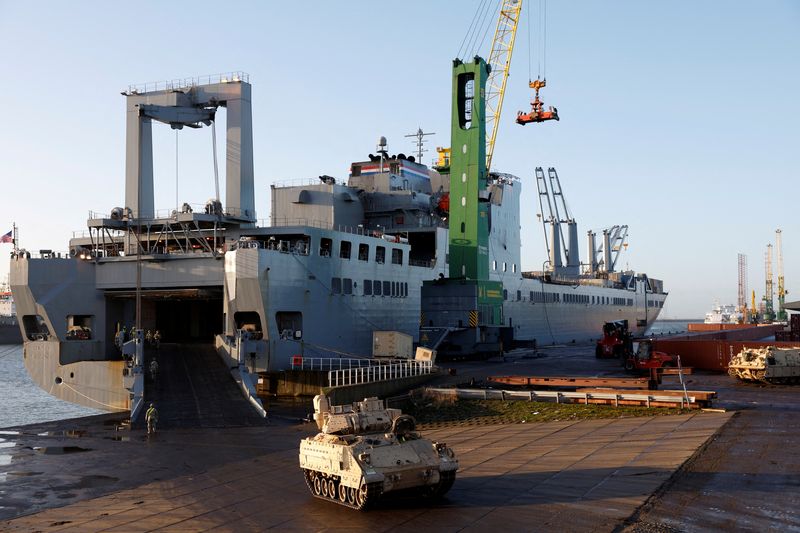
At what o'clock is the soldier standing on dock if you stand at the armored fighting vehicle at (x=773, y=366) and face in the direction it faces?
The soldier standing on dock is roughly at 12 o'clock from the armored fighting vehicle.

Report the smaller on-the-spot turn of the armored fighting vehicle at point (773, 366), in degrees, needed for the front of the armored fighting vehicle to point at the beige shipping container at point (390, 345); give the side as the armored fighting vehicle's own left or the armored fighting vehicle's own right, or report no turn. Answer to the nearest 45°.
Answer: approximately 45° to the armored fighting vehicle's own right

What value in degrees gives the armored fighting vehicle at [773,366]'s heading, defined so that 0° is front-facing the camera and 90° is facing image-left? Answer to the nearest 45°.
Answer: approximately 45°

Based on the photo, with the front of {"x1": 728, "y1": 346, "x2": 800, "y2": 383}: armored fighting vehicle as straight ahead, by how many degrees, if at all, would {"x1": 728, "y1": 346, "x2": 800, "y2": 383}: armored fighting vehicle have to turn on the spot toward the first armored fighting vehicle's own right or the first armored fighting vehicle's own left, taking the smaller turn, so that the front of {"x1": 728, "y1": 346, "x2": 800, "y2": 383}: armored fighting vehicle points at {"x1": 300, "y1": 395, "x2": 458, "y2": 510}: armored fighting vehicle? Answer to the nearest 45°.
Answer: approximately 45° to the first armored fighting vehicle's own left

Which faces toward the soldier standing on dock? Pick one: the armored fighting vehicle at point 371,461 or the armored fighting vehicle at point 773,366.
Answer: the armored fighting vehicle at point 773,366

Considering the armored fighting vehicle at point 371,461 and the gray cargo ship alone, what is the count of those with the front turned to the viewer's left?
0

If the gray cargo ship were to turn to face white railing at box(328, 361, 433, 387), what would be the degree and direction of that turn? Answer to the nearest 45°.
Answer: approximately 90° to its right

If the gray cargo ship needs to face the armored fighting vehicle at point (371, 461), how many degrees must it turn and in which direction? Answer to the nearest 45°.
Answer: approximately 135° to its right

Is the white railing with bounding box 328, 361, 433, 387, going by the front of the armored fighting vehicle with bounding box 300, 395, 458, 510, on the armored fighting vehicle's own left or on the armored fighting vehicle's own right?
on the armored fighting vehicle's own left

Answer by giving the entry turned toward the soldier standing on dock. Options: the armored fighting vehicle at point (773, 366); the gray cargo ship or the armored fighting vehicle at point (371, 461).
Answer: the armored fighting vehicle at point (773, 366)

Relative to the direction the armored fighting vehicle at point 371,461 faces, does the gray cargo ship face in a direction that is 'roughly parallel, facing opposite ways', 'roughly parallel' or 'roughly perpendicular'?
roughly perpendicular

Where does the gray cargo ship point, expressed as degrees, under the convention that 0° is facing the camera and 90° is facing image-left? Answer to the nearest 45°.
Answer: approximately 225°
